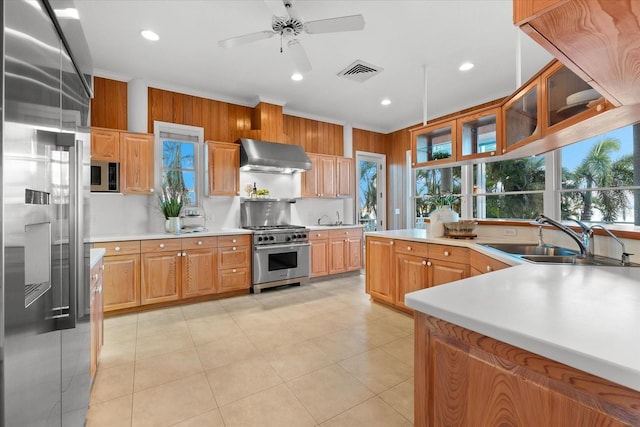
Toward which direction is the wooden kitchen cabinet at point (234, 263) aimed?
toward the camera

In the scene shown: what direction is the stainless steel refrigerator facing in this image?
to the viewer's right

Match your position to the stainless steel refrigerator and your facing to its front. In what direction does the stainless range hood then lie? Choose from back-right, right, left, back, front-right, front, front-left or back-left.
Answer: front-left

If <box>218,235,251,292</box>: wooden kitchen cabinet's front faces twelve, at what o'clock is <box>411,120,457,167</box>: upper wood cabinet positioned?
The upper wood cabinet is roughly at 10 o'clock from the wooden kitchen cabinet.

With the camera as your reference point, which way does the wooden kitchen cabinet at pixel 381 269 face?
facing the viewer and to the left of the viewer

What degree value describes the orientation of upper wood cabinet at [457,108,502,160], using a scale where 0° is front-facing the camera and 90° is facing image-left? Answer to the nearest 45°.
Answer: approximately 45°

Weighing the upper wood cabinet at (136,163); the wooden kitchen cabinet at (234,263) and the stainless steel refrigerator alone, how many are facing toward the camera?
2

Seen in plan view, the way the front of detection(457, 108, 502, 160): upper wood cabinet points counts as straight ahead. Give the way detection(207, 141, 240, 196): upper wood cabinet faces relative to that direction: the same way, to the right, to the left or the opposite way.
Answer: to the left

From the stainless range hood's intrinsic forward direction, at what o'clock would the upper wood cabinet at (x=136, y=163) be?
The upper wood cabinet is roughly at 4 o'clock from the stainless range hood.

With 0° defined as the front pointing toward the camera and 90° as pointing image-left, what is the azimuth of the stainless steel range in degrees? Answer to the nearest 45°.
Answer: approximately 315°

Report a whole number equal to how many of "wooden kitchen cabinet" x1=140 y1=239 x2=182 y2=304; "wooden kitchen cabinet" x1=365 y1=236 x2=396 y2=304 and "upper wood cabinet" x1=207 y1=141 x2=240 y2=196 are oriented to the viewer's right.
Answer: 0

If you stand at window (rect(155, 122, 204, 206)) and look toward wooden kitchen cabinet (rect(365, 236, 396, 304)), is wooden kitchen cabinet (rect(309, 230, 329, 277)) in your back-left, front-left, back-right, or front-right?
front-left

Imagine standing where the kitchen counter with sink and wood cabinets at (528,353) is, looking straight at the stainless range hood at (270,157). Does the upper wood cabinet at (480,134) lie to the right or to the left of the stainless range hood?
right

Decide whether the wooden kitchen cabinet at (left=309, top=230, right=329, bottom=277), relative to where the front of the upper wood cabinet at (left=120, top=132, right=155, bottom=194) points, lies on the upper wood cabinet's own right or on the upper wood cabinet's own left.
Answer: on the upper wood cabinet's own left

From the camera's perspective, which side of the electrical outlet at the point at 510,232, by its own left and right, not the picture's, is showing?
front

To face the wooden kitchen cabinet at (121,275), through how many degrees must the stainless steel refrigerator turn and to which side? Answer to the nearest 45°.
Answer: approximately 90° to its left
